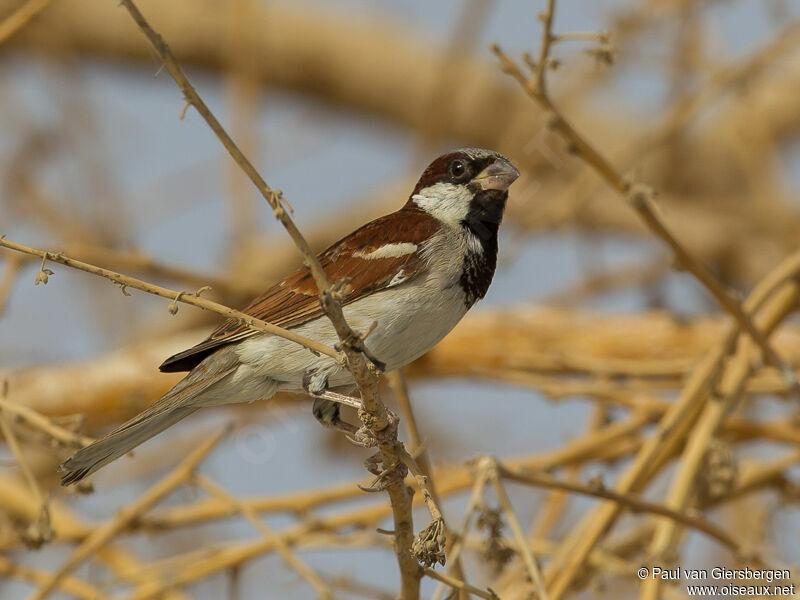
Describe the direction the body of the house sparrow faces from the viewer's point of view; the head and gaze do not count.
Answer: to the viewer's right

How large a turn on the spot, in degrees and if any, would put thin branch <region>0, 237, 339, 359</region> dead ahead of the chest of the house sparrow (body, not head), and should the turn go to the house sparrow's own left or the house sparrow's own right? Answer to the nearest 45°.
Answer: approximately 135° to the house sparrow's own right

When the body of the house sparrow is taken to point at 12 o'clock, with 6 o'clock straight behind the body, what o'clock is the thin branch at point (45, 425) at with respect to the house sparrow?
The thin branch is roughly at 6 o'clock from the house sparrow.

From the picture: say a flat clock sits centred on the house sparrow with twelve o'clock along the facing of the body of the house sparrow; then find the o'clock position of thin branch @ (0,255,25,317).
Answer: The thin branch is roughly at 7 o'clock from the house sparrow.

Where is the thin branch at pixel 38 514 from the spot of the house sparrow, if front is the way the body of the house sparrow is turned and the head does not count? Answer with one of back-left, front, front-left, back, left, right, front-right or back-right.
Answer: back

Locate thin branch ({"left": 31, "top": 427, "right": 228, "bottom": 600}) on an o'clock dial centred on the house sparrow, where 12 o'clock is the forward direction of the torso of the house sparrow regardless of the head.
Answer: The thin branch is roughly at 7 o'clock from the house sparrow.
